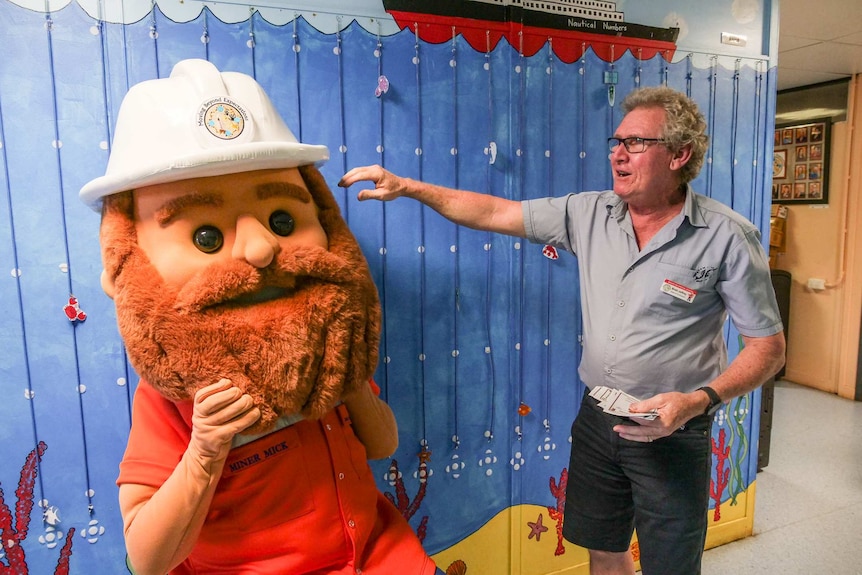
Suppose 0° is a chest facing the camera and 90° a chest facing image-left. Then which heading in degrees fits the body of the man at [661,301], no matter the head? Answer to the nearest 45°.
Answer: approximately 45°

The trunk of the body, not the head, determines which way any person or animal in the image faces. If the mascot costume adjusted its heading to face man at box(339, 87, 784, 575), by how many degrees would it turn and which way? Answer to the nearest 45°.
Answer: approximately 45° to its left

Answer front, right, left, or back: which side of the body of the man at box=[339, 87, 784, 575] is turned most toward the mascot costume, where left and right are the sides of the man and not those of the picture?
front

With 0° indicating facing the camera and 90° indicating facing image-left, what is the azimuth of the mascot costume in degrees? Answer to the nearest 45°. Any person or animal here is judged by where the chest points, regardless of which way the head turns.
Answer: approximately 315°

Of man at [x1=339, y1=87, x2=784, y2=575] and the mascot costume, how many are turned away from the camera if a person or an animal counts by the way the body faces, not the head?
0
